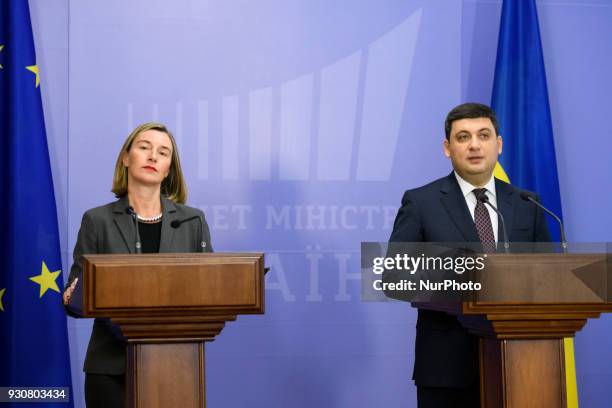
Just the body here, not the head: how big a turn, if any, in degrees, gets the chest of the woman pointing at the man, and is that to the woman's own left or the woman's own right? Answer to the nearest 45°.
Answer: approximately 90° to the woman's own left

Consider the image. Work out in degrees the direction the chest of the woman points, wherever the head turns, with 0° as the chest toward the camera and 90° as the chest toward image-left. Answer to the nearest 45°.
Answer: approximately 0°

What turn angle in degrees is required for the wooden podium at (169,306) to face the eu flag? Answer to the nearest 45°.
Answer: approximately 180°

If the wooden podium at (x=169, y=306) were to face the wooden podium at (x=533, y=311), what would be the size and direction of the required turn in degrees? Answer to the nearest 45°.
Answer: approximately 90° to its left

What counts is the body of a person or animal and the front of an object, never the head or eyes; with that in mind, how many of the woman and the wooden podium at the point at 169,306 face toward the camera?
2

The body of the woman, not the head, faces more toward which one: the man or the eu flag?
the man

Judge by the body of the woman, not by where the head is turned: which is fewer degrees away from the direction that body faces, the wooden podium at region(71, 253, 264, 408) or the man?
the wooden podium

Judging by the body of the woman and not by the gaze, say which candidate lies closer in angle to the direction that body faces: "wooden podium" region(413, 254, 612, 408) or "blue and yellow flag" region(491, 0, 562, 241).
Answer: the wooden podium

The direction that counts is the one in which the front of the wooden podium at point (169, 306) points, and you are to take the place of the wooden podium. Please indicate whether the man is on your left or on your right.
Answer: on your left

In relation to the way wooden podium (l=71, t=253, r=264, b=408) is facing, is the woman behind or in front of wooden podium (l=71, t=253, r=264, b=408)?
behind
